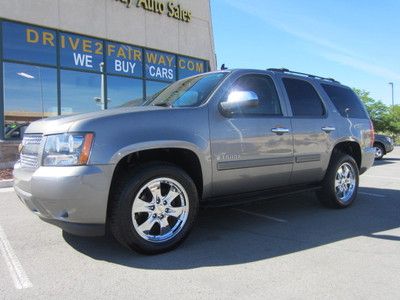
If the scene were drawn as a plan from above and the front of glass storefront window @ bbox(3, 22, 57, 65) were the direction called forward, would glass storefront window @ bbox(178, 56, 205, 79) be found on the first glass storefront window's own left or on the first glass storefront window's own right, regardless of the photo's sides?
on the first glass storefront window's own left

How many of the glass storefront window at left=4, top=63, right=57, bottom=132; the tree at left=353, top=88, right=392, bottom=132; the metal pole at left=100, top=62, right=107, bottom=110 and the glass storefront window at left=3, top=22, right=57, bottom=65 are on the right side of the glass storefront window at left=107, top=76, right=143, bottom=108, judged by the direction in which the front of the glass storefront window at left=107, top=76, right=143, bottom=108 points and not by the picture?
3

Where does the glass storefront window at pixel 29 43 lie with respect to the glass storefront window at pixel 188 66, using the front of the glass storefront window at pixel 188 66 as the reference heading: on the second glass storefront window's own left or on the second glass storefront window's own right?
on the second glass storefront window's own right

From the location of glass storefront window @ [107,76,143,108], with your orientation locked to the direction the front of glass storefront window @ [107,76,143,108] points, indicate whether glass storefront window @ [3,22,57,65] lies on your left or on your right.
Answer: on your right

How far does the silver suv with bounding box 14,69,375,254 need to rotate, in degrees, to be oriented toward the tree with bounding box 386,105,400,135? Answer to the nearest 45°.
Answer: approximately 180°

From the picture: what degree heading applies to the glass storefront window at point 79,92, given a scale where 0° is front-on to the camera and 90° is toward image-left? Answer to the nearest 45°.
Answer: approximately 315°

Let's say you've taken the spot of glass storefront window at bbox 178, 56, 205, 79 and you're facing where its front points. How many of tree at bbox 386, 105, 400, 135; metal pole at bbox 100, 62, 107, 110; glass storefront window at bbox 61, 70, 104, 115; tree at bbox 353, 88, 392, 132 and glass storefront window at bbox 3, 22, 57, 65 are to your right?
3

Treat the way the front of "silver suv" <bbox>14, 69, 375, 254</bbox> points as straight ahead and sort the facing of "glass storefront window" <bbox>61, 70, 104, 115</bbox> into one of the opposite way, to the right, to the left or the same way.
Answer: to the left

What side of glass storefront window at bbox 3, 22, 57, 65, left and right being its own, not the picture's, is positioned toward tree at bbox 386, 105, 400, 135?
left

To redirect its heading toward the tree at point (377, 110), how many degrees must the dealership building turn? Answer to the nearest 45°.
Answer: approximately 90° to its left

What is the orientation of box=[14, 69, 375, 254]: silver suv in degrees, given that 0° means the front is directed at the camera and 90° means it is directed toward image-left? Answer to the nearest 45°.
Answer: approximately 45°

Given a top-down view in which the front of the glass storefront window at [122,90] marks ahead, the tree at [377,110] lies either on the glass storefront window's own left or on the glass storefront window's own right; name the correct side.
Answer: on the glass storefront window's own left

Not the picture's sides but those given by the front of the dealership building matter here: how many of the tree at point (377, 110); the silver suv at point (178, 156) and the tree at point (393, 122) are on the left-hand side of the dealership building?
2

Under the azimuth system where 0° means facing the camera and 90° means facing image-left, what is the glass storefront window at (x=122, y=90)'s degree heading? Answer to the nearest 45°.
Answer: approximately 315°
